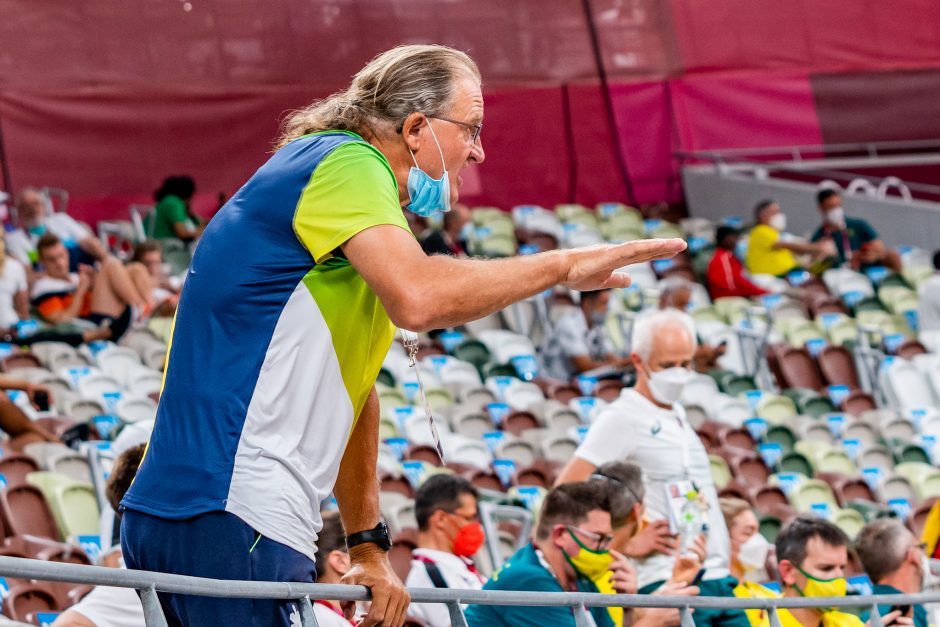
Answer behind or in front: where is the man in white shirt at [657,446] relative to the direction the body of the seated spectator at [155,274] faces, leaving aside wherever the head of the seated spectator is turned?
in front

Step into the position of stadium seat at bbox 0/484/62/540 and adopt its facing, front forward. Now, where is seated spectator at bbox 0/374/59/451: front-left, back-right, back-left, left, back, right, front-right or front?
back-left

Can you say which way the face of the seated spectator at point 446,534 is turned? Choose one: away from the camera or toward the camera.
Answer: toward the camera

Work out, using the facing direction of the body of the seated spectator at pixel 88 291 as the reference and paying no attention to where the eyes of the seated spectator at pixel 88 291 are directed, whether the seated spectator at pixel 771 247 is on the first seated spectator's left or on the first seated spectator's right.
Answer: on the first seated spectator's left

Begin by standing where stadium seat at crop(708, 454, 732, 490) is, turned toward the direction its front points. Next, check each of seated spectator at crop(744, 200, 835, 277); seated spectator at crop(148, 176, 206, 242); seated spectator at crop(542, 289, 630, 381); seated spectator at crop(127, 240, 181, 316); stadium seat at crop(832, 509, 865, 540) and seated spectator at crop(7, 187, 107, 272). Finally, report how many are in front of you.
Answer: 1

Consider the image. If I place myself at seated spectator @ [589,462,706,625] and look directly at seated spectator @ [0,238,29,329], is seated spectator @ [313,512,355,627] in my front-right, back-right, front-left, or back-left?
front-left

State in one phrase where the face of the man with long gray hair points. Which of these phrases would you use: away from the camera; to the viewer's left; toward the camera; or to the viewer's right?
to the viewer's right

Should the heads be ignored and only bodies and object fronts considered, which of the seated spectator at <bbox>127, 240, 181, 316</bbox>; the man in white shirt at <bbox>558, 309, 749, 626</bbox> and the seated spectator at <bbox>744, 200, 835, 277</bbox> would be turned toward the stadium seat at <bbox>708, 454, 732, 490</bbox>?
the seated spectator at <bbox>127, 240, 181, 316</bbox>

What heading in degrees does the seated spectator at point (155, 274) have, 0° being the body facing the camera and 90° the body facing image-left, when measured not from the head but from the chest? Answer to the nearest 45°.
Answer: approximately 315°

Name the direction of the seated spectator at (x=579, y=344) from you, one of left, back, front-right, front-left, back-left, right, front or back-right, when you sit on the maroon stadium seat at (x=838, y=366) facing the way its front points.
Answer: right

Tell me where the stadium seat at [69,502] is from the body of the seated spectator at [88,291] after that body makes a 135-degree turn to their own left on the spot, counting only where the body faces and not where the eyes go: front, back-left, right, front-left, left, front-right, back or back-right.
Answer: back
